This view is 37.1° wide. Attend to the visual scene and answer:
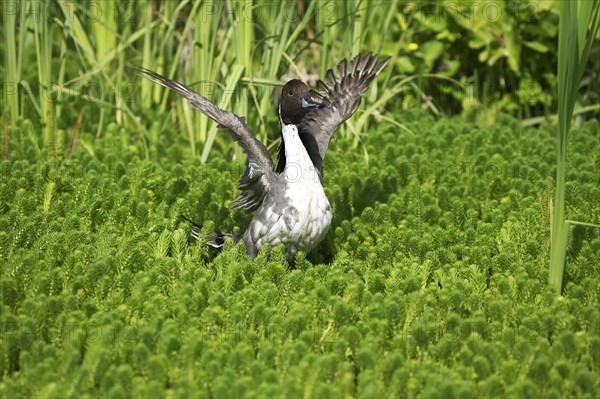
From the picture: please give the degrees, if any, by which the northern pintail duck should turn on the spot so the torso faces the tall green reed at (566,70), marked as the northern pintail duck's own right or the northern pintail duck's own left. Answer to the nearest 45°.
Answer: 0° — it already faces it

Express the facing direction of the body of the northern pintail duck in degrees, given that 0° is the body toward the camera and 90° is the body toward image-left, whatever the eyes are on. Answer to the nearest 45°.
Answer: approximately 315°

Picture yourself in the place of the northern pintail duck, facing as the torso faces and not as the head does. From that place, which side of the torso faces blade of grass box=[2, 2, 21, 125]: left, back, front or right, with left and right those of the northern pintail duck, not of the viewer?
back

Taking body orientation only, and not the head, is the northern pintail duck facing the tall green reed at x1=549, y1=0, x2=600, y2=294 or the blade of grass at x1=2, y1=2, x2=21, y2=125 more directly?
the tall green reed

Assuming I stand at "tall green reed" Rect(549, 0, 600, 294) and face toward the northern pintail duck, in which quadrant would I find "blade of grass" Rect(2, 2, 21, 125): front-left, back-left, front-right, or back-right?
front-right

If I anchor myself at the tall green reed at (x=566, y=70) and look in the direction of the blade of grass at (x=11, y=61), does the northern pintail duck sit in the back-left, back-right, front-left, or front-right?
front-left

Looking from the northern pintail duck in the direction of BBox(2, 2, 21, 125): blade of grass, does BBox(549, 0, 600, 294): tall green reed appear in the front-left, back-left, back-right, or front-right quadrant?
back-right
